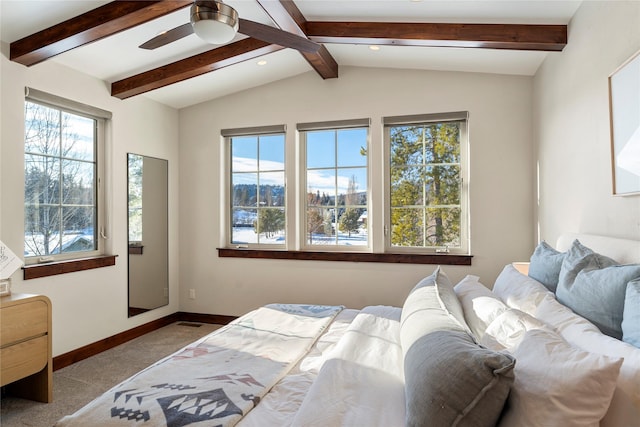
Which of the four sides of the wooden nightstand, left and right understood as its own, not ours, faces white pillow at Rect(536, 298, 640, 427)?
front

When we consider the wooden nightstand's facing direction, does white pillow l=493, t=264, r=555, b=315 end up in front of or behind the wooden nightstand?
in front

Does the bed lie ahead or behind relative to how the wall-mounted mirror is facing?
ahead

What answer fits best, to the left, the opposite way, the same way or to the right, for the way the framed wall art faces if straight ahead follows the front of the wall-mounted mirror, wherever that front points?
the opposite way

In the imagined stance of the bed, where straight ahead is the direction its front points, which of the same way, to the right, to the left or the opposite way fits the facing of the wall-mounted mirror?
the opposite way

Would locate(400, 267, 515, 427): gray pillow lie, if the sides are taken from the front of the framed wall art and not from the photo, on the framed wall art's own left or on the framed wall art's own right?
on the framed wall art's own left

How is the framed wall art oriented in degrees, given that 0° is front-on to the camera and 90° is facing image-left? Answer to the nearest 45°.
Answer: approximately 90°

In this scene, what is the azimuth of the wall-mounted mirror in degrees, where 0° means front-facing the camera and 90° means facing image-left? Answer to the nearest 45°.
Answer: approximately 315°

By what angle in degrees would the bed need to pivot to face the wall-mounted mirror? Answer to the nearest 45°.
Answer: approximately 45° to its right

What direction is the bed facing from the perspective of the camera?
to the viewer's left

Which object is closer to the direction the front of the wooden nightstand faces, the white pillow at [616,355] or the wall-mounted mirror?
the white pillow

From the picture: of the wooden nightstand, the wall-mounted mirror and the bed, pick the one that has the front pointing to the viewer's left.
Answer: the bed

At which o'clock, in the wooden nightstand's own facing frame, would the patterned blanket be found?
The patterned blanket is roughly at 1 o'clock from the wooden nightstand.

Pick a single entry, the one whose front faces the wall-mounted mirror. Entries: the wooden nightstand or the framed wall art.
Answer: the framed wall art
